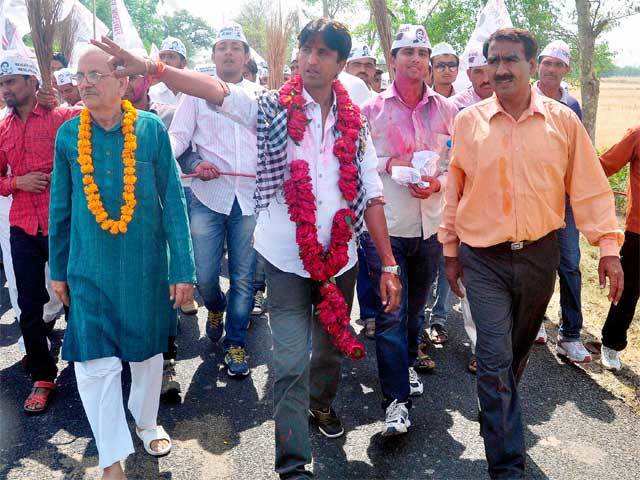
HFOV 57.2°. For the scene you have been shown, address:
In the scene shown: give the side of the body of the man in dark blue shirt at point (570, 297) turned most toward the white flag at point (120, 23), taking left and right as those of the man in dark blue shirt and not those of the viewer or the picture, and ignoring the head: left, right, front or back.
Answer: right

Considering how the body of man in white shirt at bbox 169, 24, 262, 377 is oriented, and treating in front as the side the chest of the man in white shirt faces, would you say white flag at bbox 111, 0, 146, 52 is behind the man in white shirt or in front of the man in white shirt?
behind

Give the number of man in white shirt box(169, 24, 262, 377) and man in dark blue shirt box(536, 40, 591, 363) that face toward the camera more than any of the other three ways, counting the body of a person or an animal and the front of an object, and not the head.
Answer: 2

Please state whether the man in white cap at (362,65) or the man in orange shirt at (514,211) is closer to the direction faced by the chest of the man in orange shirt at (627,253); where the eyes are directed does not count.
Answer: the man in orange shirt

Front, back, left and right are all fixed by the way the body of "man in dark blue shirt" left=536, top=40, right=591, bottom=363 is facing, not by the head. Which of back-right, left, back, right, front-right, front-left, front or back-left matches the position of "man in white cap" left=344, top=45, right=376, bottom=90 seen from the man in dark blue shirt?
back-right

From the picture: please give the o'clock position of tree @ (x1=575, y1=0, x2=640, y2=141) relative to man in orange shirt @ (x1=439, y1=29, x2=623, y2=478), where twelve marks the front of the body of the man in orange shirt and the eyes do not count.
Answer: The tree is roughly at 6 o'clock from the man in orange shirt.

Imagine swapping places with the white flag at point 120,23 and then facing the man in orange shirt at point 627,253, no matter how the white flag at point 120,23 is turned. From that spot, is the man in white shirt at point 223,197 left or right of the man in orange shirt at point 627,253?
right

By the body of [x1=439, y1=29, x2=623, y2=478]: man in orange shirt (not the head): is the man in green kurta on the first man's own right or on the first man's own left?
on the first man's own right

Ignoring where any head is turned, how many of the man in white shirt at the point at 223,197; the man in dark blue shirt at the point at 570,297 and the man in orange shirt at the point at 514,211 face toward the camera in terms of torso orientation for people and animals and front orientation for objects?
3

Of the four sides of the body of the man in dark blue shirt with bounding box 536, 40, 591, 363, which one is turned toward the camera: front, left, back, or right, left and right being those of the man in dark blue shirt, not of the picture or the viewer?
front

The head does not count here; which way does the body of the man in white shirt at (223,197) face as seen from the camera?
toward the camera

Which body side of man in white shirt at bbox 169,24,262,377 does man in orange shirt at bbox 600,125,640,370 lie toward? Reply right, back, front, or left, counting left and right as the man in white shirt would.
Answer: left

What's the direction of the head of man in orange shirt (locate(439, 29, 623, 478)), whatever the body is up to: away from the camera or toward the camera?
toward the camera

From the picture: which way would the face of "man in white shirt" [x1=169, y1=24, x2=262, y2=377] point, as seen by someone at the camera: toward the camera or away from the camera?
toward the camera
